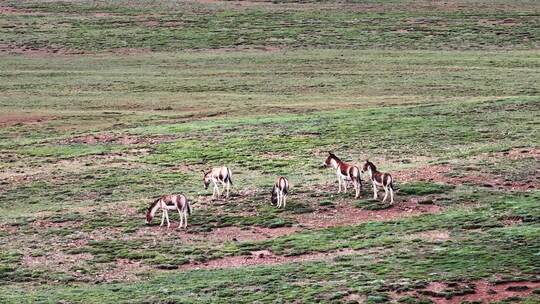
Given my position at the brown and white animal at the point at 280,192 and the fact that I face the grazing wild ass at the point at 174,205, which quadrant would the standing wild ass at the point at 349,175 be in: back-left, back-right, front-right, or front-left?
back-left

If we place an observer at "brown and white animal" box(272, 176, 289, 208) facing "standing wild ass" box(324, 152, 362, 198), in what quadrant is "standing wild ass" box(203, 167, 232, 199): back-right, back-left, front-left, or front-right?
back-left

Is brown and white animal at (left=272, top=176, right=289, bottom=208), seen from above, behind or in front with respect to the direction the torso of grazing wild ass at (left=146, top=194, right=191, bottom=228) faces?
behind

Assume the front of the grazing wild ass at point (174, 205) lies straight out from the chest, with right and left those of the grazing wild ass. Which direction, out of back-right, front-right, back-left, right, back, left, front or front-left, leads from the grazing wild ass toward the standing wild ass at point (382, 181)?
back

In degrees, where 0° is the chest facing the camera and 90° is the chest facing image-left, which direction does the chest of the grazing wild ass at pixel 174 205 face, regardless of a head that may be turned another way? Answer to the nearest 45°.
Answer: approximately 90°

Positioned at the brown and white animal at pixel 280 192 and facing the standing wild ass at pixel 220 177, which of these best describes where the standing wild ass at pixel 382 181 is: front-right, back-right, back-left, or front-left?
back-right

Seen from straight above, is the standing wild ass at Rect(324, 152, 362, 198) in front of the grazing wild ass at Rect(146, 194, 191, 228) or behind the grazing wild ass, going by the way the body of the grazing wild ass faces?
behind
